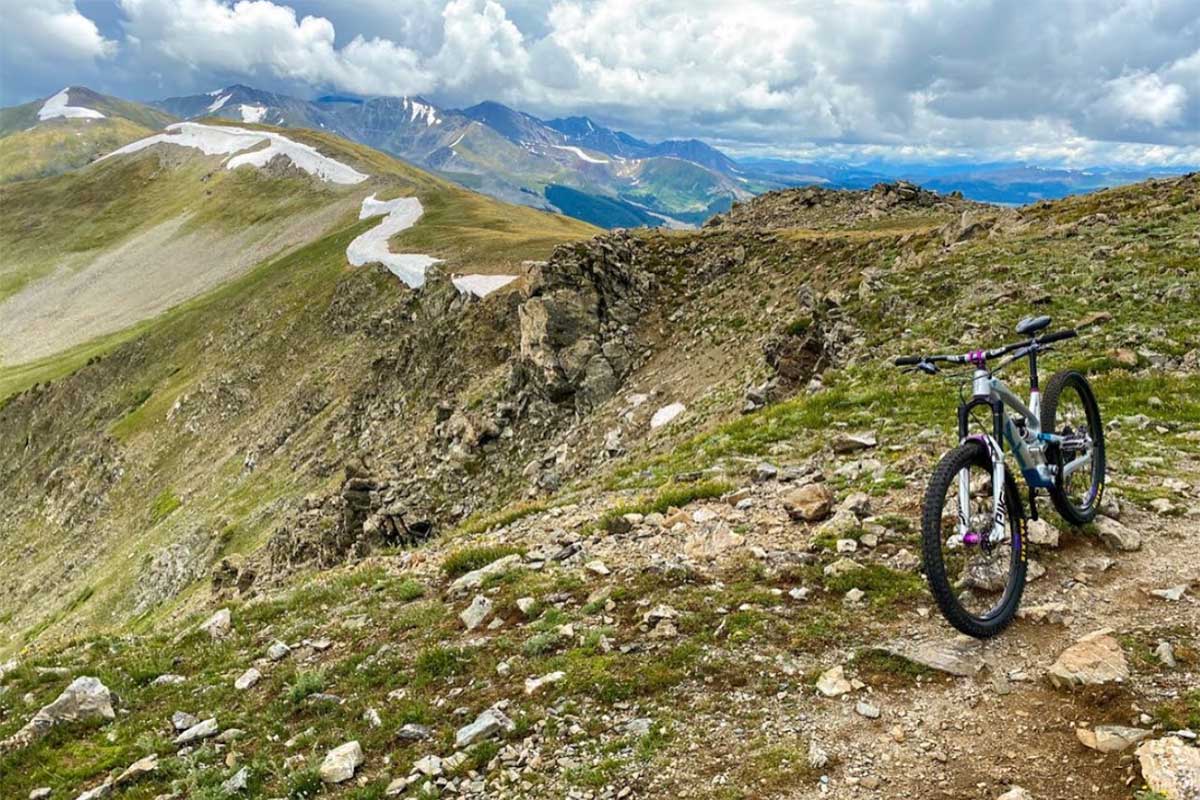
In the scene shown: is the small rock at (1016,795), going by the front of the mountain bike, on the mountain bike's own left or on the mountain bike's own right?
on the mountain bike's own left

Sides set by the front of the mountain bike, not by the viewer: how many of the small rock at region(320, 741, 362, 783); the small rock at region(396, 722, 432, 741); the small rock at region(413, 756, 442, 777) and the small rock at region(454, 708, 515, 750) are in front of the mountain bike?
4

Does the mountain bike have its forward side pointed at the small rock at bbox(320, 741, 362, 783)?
yes

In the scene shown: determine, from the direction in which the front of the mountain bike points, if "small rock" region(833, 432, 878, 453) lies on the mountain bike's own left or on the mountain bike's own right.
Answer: on the mountain bike's own right

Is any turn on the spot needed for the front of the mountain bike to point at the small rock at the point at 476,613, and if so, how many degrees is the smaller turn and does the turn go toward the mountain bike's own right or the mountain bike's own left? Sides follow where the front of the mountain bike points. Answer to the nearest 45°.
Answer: approximately 45° to the mountain bike's own right

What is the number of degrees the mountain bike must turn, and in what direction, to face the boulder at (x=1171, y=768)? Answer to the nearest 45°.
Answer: approximately 45° to its left

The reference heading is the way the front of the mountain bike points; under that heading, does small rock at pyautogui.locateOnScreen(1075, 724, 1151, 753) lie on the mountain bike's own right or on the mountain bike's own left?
on the mountain bike's own left

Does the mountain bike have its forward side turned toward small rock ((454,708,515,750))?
yes

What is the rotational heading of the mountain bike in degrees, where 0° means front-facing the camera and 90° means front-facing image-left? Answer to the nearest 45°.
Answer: approximately 45°
